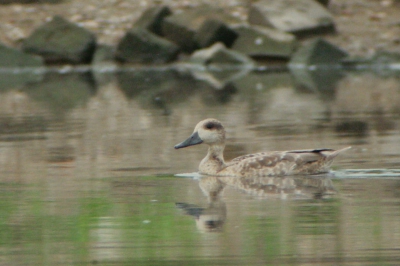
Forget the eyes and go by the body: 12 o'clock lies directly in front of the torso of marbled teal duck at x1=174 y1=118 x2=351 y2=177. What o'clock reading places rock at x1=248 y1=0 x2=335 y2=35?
The rock is roughly at 3 o'clock from the marbled teal duck.

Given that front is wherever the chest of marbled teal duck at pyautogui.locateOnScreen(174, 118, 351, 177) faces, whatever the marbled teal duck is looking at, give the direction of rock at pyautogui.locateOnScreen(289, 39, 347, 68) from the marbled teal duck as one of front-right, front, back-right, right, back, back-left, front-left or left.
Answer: right

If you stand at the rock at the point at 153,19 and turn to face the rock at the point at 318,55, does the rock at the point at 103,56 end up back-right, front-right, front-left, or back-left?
back-right

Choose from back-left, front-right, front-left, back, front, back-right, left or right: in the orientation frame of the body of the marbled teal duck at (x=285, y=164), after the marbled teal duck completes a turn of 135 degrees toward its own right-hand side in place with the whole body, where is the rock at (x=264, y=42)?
front-left

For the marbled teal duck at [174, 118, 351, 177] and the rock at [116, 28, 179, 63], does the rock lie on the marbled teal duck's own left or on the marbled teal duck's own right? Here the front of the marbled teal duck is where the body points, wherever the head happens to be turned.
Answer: on the marbled teal duck's own right

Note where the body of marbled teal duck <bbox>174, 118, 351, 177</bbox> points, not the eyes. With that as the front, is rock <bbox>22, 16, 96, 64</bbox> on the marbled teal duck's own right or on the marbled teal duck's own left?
on the marbled teal duck's own right

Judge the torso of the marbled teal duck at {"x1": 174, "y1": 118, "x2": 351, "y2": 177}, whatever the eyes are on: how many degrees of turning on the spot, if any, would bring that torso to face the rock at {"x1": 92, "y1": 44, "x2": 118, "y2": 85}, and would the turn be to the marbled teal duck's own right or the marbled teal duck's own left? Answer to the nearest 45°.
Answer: approximately 90° to the marbled teal duck's own right

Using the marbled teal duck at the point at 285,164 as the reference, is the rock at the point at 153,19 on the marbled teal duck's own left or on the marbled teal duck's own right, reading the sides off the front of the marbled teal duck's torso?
on the marbled teal duck's own right

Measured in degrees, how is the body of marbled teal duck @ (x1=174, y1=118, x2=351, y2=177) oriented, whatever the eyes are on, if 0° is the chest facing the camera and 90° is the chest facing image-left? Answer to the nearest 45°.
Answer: approximately 90°

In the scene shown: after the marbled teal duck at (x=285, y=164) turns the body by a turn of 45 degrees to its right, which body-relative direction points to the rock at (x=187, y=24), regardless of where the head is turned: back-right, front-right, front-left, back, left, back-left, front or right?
front-right

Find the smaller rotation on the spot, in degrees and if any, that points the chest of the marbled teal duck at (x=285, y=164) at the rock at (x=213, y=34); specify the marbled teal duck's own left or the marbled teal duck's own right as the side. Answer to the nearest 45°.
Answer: approximately 90° to the marbled teal duck's own right
